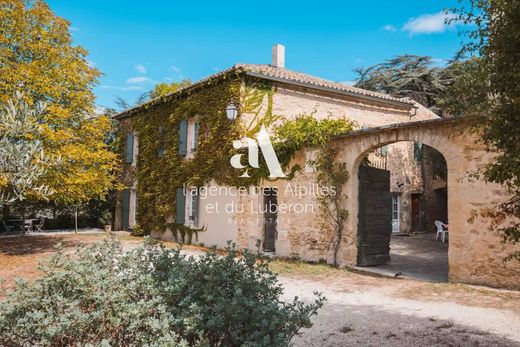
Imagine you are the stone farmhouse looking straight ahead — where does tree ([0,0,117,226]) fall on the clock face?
The tree is roughly at 1 o'clock from the stone farmhouse.

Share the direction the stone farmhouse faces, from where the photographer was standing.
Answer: facing the viewer and to the left of the viewer

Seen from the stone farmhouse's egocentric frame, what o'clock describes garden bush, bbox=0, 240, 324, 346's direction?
The garden bush is roughly at 11 o'clock from the stone farmhouse.

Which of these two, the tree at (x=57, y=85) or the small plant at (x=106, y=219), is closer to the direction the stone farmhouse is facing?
the tree

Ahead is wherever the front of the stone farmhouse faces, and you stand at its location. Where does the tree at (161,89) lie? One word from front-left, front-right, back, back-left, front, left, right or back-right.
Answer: right

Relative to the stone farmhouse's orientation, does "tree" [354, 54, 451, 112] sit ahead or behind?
behind

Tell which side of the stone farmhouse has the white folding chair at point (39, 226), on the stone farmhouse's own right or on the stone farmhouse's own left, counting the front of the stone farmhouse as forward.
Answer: on the stone farmhouse's own right

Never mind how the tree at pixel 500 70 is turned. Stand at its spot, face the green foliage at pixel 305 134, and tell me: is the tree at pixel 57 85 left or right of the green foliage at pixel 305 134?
left
